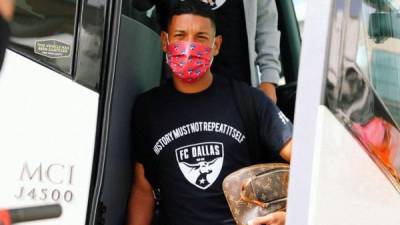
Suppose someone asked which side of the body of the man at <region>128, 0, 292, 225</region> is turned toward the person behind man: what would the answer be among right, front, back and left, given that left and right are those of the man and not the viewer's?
back

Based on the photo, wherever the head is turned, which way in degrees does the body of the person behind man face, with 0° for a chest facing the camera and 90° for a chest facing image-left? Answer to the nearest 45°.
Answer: approximately 0°

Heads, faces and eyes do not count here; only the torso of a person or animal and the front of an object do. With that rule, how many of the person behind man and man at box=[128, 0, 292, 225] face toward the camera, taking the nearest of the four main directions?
2

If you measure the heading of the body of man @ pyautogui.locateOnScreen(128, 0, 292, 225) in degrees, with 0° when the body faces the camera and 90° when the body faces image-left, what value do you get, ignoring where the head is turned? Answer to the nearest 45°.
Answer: approximately 0°
